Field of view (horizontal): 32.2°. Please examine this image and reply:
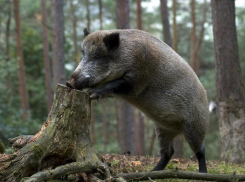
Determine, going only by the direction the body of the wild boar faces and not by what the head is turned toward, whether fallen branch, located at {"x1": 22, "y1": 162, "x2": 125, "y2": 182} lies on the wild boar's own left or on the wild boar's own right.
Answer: on the wild boar's own left

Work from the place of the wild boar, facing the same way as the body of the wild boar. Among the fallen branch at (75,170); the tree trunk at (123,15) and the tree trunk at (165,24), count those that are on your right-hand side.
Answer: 2

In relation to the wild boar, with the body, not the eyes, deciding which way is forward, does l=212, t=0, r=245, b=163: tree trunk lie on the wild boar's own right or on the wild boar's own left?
on the wild boar's own right

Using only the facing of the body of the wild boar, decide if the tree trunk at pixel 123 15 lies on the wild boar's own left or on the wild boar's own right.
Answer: on the wild boar's own right

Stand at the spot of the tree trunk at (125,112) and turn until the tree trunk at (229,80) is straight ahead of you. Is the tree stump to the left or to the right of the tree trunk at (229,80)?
right

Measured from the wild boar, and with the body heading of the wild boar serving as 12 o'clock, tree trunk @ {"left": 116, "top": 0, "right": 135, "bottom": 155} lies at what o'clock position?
The tree trunk is roughly at 3 o'clock from the wild boar.

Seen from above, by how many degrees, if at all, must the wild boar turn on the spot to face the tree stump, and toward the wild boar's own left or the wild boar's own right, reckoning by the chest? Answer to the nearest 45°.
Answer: approximately 45° to the wild boar's own left

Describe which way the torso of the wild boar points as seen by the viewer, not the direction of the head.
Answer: to the viewer's left

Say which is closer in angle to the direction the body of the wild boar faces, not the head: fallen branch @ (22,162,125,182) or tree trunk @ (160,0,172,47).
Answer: the fallen branch
